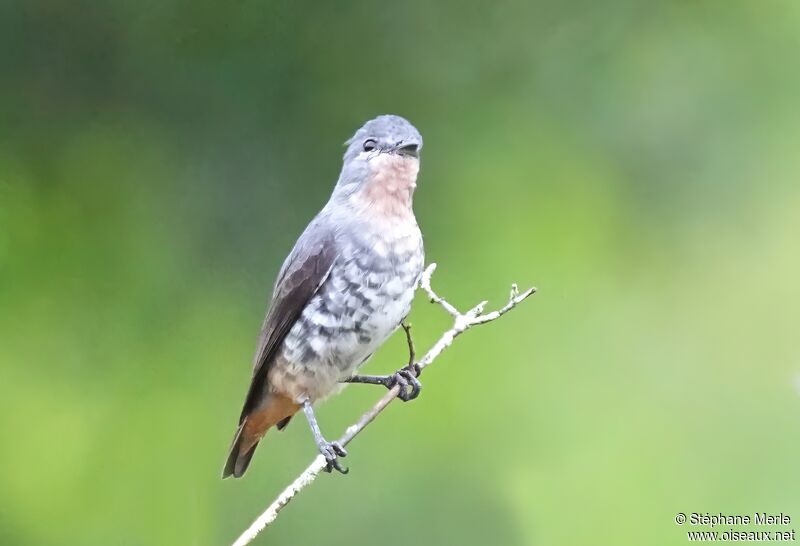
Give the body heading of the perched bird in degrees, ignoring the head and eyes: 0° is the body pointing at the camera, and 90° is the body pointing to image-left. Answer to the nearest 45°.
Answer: approximately 315°
